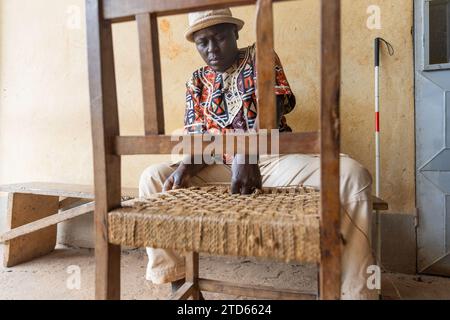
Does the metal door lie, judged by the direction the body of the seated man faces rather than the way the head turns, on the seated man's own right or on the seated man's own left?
on the seated man's own left

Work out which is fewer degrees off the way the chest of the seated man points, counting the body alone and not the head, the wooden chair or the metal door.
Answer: the wooden chair

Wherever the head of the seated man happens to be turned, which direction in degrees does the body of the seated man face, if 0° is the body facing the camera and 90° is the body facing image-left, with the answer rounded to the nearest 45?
approximately 0°

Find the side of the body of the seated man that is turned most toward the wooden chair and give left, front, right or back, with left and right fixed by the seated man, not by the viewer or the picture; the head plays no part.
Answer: front

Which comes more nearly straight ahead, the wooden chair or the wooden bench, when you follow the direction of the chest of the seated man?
the wooden chair

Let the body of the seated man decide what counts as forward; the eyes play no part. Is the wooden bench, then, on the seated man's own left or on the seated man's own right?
on the seated man's own right
